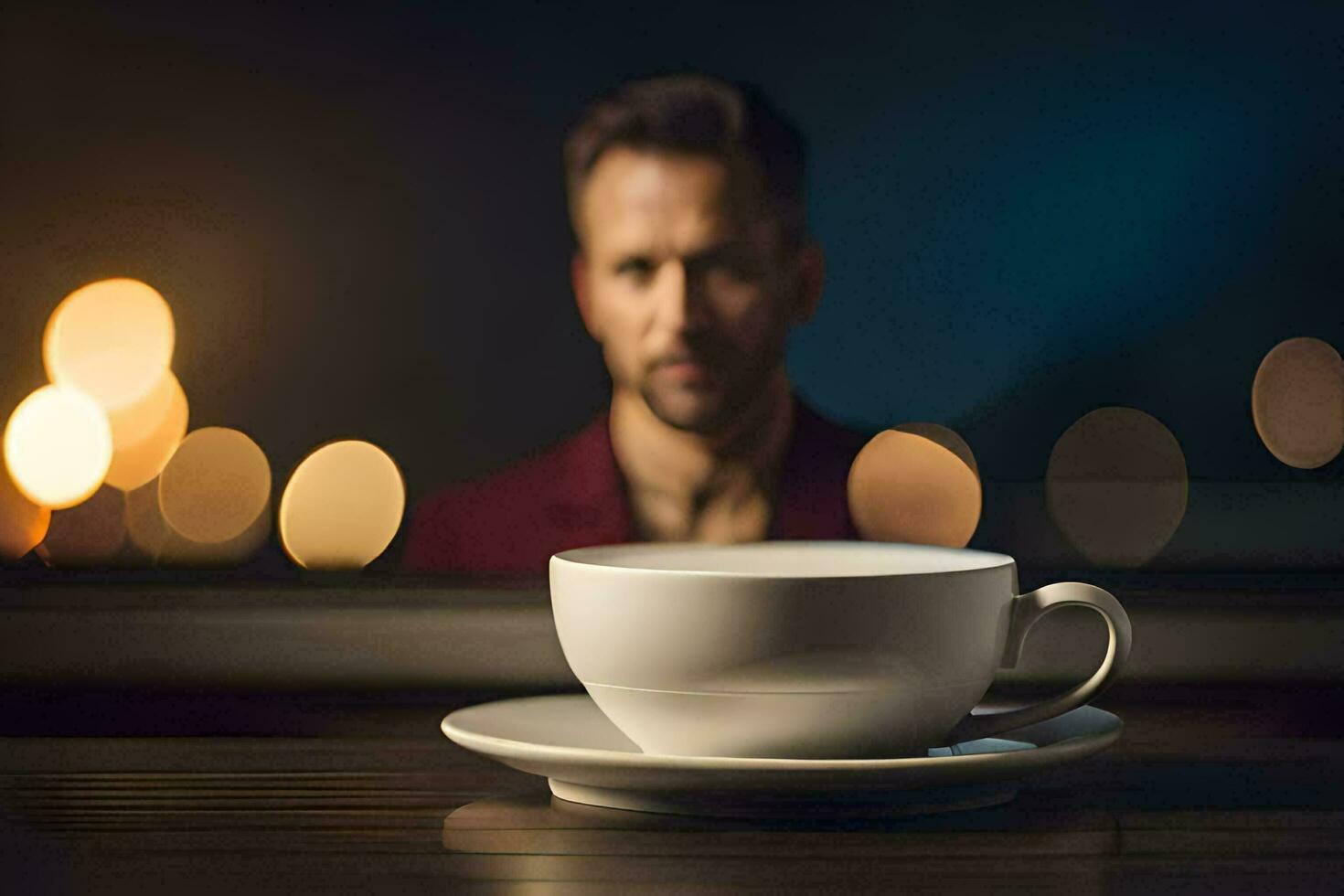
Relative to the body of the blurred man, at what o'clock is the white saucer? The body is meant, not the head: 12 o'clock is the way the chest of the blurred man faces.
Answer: The white saucer is roughly at 12 o'clock from the blurred man.

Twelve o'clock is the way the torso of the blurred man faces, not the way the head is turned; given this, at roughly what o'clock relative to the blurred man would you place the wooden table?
The wooden table is roughly at 12 o'clock from the blurred man.

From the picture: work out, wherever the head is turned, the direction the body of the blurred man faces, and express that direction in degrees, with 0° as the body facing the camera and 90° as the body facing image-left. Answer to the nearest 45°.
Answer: approximately 0°
